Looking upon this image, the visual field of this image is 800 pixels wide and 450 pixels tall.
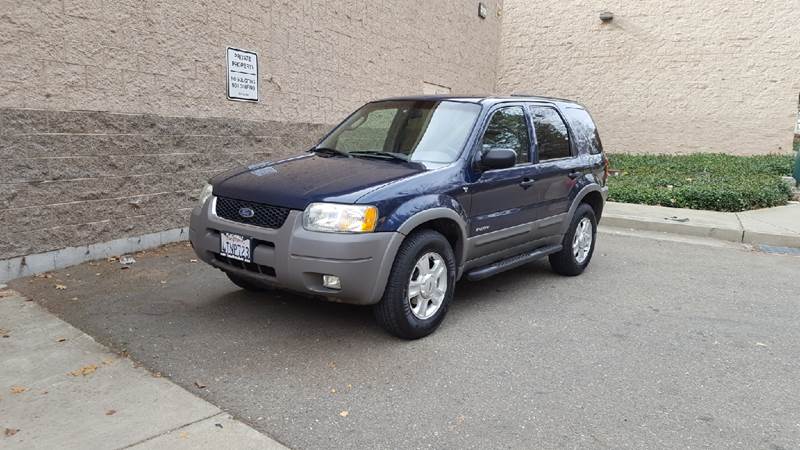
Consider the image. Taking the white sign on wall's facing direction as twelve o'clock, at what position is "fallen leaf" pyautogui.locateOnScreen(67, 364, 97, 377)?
The fallen leaf is roughly at 2 o'clock from the white sign on wall.

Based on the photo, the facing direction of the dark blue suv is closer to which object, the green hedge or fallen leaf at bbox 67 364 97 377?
the fallen leaf

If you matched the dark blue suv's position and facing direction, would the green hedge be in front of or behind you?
behind

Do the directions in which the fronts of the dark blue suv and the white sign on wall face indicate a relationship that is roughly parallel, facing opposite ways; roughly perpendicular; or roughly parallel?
roughly perpendicular

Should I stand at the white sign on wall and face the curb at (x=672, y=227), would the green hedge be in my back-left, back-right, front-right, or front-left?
front-left

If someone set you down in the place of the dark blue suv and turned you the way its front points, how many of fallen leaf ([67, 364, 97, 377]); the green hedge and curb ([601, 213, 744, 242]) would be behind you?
2

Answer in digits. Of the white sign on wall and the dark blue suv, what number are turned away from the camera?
0

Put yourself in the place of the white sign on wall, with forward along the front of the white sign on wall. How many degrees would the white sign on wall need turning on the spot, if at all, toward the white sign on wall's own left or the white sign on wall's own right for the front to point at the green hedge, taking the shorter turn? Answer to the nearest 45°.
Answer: approximately 45° to the white sign on wall's own left

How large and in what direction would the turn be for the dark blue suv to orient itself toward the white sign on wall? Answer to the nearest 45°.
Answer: approximately 90° to its right

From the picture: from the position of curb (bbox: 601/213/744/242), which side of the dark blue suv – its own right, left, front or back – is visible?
back

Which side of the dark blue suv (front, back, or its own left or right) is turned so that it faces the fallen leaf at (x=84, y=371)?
front

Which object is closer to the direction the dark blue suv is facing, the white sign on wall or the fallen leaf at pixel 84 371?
the fallen leaf

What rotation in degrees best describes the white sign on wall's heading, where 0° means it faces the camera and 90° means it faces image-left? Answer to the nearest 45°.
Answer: approximately 315°

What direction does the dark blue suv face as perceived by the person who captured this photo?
facing the viewer and to the left of the viewer
